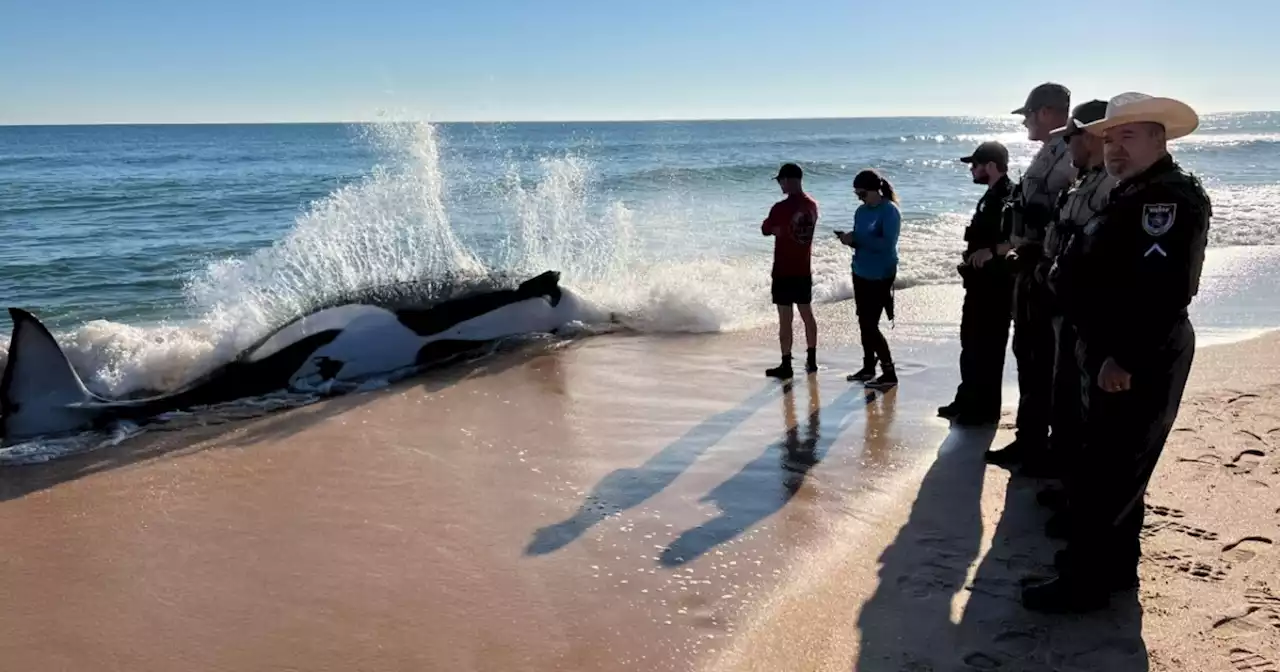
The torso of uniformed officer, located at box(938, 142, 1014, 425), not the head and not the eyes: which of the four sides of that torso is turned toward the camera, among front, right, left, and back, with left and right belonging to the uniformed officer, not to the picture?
left

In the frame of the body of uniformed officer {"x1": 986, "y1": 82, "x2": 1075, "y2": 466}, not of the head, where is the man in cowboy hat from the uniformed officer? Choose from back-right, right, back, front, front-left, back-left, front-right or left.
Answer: left

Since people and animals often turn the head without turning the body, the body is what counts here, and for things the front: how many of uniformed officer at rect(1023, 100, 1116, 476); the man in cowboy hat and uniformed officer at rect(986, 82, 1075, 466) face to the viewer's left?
3

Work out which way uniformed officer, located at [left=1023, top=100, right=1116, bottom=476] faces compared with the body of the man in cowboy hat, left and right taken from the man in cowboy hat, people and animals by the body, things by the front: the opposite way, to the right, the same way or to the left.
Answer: the same way

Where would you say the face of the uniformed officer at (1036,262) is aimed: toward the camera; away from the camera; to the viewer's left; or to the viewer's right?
to the viewer's left

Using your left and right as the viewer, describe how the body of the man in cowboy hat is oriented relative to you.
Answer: facing to the left of the viewer

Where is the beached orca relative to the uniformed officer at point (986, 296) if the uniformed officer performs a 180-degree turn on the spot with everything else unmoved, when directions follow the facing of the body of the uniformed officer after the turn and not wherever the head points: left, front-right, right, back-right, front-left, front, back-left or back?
back

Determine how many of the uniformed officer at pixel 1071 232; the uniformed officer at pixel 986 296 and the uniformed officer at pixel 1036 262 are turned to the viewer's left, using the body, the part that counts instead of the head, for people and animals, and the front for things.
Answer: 3

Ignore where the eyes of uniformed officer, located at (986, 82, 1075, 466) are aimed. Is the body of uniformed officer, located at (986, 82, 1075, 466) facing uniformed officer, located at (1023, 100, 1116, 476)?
no

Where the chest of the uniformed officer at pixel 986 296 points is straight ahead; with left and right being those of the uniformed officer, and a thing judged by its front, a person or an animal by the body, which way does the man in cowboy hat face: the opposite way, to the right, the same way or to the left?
the same way

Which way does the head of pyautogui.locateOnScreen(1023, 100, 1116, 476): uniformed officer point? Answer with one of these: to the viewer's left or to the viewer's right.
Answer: to the viewer's left

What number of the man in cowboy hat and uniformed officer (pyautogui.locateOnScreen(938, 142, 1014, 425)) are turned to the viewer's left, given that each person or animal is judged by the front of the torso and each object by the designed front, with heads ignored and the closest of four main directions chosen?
2

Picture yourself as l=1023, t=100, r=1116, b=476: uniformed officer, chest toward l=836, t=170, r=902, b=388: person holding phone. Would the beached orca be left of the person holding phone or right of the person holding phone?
left

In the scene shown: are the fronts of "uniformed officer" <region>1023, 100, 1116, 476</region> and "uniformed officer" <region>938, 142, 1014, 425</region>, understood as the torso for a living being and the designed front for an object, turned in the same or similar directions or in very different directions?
same or similar directions

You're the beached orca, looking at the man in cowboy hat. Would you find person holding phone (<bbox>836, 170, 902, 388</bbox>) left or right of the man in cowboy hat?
left

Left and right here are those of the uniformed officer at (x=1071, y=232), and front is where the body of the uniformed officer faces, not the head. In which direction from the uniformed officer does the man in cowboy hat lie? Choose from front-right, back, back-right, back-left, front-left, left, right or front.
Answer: left

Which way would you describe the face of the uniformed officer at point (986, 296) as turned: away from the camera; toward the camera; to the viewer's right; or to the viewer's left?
to the viewer's left

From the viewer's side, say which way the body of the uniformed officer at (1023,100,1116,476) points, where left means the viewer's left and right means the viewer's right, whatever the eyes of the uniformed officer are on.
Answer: facing to the left of the viewer

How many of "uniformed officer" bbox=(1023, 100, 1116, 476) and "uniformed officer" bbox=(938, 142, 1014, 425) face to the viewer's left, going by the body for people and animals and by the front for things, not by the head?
2

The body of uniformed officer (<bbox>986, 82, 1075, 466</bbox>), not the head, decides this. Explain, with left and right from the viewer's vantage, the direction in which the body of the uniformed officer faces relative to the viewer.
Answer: facing to the left of the viewer
